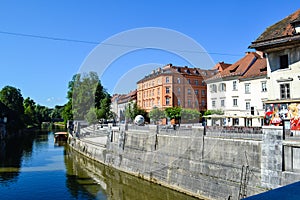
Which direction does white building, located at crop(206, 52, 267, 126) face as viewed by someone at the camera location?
facing the viewer and to the left of the viewer

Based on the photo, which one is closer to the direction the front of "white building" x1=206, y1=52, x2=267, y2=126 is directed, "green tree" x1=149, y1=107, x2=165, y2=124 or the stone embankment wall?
the stone embankment wall

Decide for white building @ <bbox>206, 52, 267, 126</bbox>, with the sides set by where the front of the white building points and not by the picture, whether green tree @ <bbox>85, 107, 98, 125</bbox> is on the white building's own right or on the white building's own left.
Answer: on the white building's own right

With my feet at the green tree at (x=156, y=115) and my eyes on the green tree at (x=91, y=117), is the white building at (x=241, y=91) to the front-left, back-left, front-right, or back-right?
back-left

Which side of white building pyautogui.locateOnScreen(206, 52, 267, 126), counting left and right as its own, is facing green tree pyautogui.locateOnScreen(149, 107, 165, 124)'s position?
right
